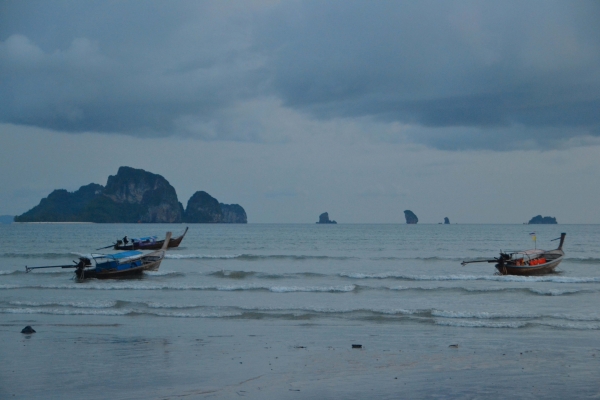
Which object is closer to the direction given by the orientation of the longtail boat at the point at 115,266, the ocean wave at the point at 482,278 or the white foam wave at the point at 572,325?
the ocean wave

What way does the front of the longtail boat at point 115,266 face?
to the viewer's right

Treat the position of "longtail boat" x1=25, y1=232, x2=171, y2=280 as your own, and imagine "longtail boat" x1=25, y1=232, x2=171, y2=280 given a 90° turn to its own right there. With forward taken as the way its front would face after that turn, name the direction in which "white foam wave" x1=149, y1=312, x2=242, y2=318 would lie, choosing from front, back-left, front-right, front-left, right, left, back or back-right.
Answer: front

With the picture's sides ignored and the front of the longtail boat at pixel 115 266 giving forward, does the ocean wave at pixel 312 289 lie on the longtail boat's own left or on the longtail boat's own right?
on the longtail boat's own right

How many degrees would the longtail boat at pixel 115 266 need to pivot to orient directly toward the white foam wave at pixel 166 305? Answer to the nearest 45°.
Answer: approximately 90° to its right

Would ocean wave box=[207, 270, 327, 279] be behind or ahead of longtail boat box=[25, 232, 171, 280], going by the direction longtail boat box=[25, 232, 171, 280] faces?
ahead

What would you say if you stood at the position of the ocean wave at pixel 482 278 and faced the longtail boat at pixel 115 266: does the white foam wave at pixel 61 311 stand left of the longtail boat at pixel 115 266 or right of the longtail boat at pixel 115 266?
left

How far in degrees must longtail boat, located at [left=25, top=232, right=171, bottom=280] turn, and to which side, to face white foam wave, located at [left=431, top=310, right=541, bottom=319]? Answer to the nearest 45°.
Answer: approximately 45° to its right

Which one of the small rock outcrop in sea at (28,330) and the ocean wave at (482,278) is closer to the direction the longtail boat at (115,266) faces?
the ocean wave

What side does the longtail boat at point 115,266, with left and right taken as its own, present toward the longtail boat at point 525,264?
front

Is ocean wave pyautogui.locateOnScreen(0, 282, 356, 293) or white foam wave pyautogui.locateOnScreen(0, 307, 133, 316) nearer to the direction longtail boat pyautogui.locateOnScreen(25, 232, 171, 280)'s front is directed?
the ocean wave

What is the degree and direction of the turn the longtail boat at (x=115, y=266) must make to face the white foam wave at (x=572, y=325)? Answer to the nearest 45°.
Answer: approximately 45° to its right

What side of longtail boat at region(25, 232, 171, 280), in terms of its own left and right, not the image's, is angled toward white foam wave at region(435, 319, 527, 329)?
right

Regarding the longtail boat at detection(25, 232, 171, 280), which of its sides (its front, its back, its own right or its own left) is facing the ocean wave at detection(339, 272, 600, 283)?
front
